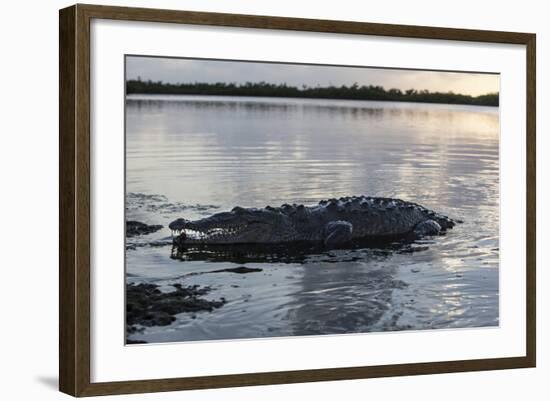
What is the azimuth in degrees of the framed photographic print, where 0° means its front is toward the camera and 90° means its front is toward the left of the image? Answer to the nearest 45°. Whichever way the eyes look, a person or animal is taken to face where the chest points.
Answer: approximately 315°
